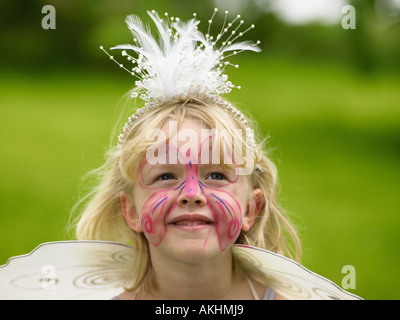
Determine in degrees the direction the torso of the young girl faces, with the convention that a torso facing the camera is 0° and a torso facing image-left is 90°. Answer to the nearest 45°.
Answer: approximately 0°
